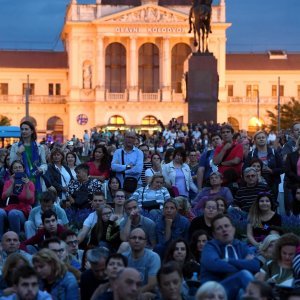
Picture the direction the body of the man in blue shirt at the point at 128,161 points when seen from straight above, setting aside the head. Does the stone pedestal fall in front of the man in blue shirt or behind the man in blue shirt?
behind

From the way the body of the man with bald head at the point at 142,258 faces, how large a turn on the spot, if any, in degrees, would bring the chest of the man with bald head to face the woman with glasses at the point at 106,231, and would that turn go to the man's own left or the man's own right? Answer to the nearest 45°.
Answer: approximately 180°

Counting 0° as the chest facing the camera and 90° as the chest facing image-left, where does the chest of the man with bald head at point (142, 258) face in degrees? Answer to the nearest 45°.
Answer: approximately 0°

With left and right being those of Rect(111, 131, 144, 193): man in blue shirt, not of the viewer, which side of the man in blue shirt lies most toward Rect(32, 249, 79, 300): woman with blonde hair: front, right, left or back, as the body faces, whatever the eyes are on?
front

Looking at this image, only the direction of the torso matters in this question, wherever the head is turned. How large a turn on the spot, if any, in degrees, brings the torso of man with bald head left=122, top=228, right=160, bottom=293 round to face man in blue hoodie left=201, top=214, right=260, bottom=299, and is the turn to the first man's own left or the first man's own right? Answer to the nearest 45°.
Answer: approximately 45° to the first man's own left
